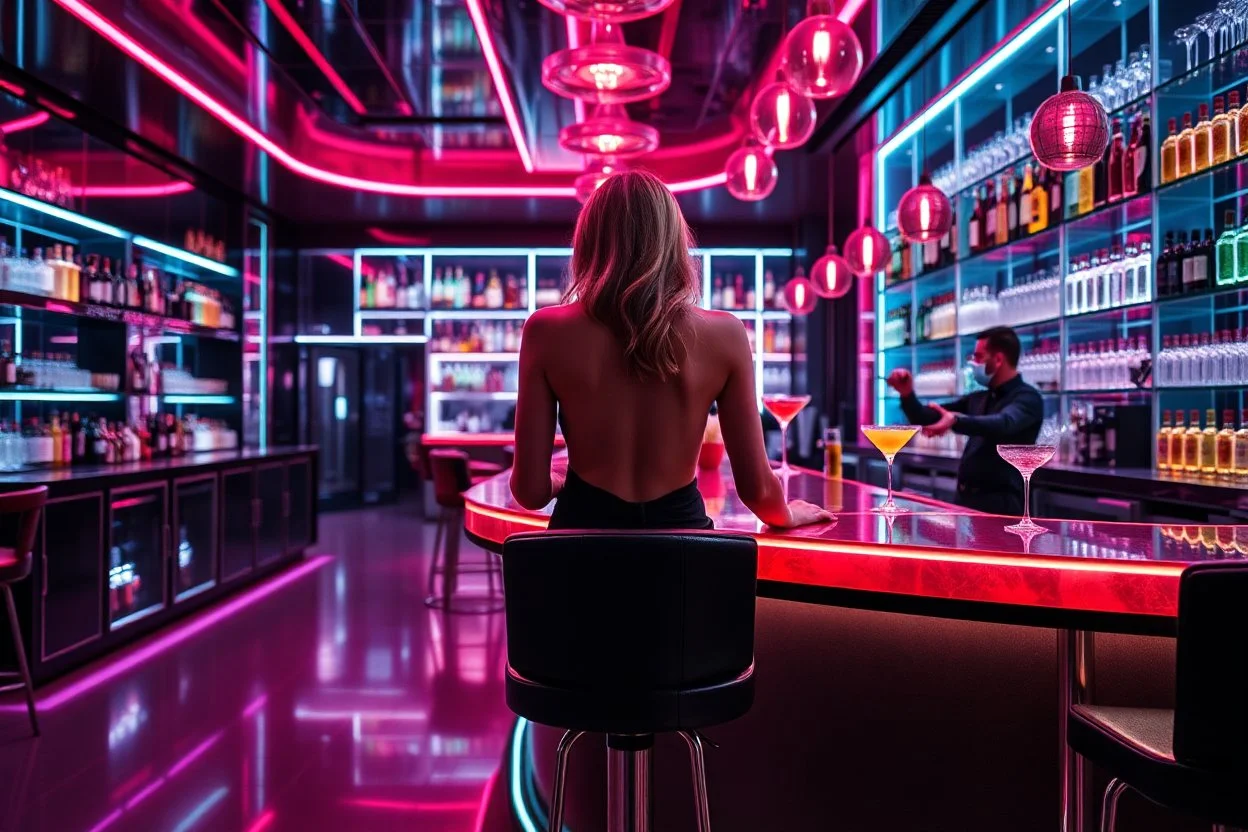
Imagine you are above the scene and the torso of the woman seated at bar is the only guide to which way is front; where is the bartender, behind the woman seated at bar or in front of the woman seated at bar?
in front

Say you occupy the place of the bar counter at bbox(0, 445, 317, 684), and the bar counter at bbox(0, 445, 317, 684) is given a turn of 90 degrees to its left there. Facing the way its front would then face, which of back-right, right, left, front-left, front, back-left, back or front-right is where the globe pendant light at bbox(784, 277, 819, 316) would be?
front-right

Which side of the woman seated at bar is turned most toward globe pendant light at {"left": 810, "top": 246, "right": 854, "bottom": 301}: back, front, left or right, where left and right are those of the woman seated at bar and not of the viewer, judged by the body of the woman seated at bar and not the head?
front

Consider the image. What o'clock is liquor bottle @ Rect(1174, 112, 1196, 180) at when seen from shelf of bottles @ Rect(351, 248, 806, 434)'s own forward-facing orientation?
The liquor bottle is roughly at 11 o'clock from the shelf of bottles.

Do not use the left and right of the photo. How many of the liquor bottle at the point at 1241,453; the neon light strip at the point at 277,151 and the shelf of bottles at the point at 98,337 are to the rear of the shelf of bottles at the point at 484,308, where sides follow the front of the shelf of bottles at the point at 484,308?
0

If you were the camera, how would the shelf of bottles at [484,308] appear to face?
facing the viewer

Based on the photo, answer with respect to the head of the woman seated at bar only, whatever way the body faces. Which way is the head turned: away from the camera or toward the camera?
away from the camera

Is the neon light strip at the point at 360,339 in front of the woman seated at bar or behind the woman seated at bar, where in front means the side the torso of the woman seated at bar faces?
in front

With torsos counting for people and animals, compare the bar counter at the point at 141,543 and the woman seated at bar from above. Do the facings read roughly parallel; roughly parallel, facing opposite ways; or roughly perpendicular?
roughly perpendicular

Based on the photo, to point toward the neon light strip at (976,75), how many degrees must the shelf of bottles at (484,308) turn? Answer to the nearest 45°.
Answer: approximately 45° to its left

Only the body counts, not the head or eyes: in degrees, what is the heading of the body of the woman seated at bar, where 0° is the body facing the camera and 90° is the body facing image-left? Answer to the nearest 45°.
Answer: approximately 180°

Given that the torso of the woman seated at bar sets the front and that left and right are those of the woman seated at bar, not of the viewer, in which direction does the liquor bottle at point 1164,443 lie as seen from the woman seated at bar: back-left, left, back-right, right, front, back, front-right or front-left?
front-right

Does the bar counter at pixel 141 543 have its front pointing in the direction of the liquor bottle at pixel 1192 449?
yes

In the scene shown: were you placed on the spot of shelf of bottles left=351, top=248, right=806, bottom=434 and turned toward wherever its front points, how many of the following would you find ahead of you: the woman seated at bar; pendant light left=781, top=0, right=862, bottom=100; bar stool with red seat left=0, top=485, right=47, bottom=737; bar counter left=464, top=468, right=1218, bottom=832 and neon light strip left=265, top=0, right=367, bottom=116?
5

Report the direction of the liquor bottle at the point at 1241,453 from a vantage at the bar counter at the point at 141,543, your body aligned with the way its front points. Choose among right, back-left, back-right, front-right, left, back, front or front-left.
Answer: front

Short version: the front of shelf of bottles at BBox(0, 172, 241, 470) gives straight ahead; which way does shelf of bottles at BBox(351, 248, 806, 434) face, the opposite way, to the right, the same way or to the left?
to the right

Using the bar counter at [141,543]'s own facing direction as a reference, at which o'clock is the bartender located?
The bartender is roughly at 12 o'clock from the bar counter.

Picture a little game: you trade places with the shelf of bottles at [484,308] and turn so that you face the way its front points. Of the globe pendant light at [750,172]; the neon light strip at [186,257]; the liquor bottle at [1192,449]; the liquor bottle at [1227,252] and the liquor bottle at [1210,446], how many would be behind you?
0

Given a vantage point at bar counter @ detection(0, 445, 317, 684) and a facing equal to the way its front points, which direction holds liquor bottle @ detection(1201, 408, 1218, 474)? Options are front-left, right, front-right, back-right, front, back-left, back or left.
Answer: front

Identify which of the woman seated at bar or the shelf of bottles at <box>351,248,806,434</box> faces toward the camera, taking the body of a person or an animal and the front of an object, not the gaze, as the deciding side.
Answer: the shelf of bottles
